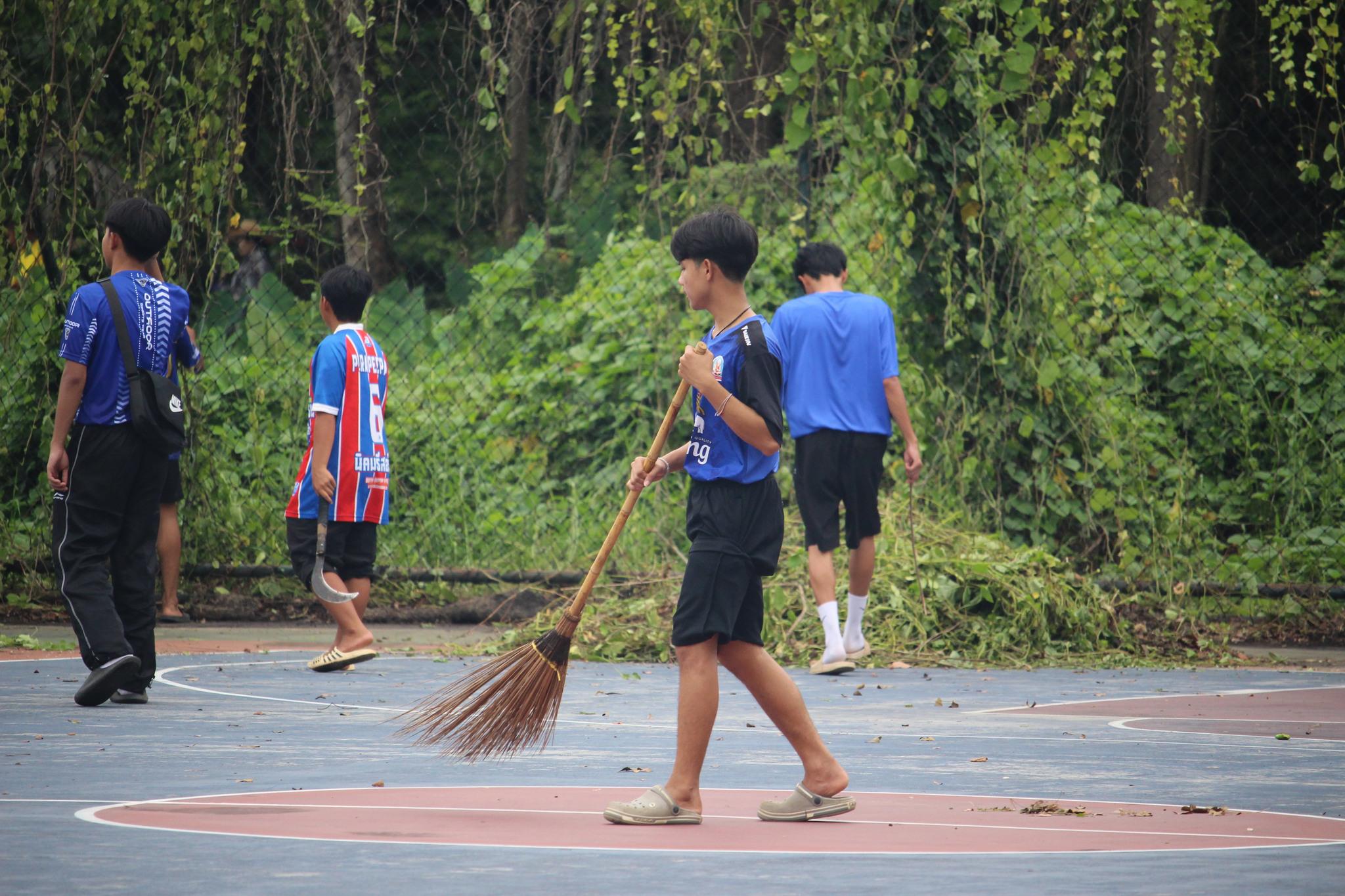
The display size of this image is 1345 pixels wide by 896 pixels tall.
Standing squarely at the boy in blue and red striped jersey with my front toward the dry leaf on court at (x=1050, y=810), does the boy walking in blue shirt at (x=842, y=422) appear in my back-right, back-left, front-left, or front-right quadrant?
front-left

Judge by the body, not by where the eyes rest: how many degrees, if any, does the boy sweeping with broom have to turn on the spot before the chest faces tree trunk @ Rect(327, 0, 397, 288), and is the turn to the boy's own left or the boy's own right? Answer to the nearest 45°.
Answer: approximately 90° to the boy's own right

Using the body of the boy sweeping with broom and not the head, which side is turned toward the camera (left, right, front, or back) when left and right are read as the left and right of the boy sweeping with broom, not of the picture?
left

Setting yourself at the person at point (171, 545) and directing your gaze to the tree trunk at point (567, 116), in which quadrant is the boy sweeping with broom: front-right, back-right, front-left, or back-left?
back-right

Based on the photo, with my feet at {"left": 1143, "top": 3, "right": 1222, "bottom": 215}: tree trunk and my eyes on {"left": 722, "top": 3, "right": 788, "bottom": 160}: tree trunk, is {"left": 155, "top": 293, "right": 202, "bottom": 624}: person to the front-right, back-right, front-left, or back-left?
front-left

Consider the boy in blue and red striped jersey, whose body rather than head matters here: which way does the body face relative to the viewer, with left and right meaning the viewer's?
facing away from the viewer and to the left of the viewer

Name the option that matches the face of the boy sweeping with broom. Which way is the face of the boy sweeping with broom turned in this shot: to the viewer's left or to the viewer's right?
to the viewer's left

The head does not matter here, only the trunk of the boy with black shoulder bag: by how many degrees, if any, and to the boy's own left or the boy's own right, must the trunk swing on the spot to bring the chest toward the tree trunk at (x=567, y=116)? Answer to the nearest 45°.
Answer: approximately 90° to the boy's own right

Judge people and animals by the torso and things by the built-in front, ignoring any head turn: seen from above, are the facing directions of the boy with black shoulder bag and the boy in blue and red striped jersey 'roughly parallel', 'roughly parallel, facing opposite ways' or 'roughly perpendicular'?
roughly parallel

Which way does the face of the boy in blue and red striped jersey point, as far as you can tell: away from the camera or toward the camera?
away from the camera

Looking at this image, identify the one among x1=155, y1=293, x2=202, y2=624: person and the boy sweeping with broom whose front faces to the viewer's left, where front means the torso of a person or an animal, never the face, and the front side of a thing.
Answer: the boy sweeping with broom

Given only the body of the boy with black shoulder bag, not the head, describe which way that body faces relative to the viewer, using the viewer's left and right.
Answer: facing away from the viewer and to the left of the viewer

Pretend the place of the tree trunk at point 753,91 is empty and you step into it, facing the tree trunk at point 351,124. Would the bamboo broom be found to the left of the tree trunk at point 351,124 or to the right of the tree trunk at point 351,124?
left
